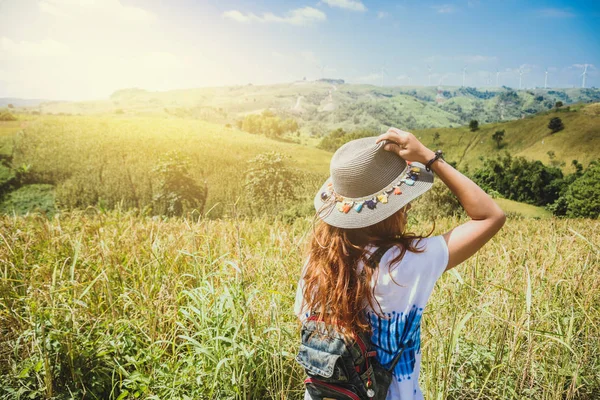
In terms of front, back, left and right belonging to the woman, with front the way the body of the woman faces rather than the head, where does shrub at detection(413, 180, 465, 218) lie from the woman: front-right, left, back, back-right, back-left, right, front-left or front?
front-left

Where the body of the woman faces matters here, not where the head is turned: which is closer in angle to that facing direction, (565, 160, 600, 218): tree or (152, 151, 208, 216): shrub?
the tree

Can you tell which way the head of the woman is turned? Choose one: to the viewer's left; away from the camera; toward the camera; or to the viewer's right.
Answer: away from the camera

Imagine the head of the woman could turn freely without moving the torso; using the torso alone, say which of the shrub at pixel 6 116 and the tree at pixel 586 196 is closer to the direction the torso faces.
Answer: the tree

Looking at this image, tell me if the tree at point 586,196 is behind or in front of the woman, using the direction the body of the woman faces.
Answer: in front

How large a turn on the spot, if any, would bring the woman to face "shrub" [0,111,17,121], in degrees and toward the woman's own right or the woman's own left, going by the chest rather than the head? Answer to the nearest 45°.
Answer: approximately 90° to the woman's own left

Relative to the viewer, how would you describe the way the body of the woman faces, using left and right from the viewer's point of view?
facing away from the viewer and to the right of the viewer

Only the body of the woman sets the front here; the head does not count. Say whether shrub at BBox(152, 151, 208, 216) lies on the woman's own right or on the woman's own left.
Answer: on the woman's own left
